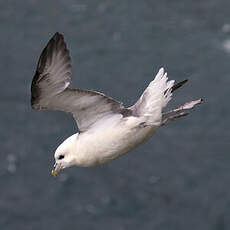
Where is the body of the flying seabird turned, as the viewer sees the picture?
to the viewer's left
